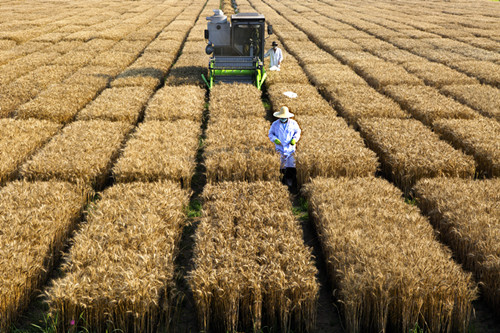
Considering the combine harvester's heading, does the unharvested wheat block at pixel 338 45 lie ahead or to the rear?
to the rear

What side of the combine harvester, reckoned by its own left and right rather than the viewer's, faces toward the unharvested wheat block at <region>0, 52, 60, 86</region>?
right

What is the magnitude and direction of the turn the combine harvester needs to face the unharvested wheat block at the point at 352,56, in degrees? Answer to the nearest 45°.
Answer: approximately 135° to its left

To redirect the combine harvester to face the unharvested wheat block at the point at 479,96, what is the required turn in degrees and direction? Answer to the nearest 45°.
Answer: approximately 90° to its left

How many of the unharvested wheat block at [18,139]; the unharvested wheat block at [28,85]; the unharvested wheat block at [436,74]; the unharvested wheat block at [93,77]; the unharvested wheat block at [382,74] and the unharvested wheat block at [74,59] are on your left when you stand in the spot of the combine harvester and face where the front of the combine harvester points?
2

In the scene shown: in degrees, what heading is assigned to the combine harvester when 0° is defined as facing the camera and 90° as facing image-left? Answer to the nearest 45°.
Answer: approximately 0°

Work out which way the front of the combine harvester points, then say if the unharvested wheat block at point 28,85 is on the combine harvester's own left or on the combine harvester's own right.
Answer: on the combine harvester's own right

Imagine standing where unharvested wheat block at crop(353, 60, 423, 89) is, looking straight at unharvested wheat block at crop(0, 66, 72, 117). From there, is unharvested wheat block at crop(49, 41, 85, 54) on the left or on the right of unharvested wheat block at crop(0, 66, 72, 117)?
right

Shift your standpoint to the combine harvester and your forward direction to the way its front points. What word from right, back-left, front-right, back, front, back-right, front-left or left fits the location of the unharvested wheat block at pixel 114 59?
back-right

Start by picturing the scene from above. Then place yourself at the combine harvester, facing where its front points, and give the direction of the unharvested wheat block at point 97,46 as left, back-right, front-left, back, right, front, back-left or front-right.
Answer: back-right

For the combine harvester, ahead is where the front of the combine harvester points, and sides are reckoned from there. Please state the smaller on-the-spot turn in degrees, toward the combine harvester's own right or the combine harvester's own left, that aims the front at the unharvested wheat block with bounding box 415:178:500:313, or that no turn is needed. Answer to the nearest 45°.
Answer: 0° — it already faces it

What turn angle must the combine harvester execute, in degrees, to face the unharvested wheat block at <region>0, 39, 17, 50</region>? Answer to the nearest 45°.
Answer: approximately 135° to its right

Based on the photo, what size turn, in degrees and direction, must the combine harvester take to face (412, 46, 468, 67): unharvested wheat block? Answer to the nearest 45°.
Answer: approximately 135° to its left

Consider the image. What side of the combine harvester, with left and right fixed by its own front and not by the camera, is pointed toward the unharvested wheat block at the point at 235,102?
front

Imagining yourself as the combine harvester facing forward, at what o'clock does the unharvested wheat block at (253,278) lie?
The unharvested wheat block is roughly at 12 o'clock from the combine harvester.

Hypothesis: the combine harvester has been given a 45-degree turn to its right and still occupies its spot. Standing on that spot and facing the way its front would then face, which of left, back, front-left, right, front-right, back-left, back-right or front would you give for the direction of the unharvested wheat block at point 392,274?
front-left
